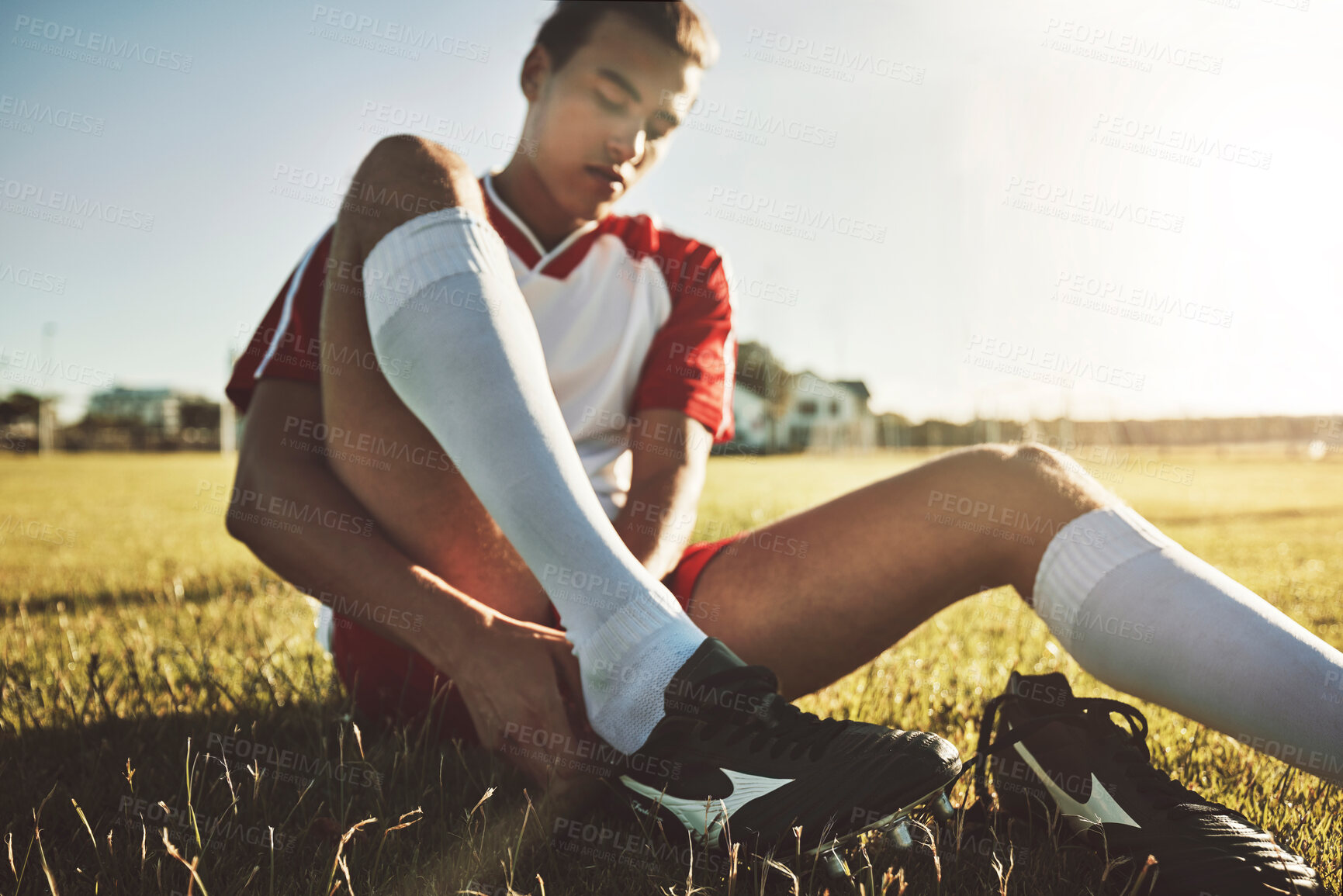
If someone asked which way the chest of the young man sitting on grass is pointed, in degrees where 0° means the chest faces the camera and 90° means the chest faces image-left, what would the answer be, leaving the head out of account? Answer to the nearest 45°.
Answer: approximately 315°
